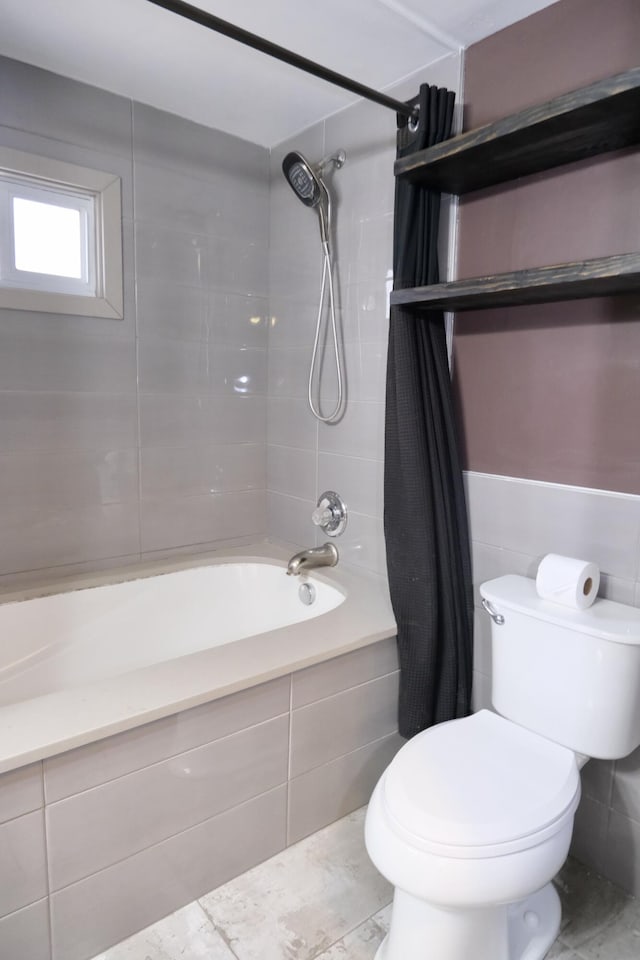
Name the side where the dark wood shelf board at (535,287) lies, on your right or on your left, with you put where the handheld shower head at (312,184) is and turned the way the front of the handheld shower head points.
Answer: on your left

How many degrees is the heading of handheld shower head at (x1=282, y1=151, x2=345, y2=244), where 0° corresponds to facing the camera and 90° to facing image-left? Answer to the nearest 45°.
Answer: approximately 45°

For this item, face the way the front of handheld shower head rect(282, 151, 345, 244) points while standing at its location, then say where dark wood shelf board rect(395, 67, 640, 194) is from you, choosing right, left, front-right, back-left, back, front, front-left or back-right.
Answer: left

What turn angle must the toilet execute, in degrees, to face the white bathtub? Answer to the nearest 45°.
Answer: approximately 45° to its right

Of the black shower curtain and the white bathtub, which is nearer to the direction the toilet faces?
the white bathtub

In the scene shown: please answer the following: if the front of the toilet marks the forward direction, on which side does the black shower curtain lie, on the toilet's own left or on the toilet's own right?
on the toilet's own right

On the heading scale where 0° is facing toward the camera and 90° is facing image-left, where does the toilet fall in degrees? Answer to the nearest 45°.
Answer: approximately 45°
